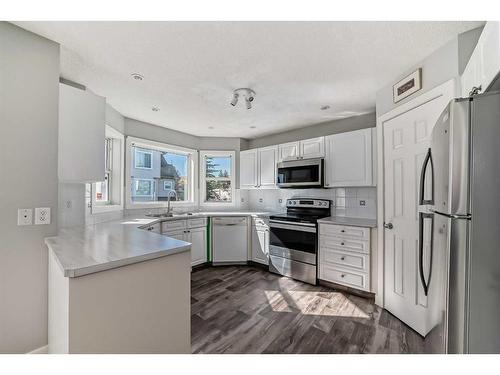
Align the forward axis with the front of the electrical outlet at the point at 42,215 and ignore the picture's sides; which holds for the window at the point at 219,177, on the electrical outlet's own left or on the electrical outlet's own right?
on the electrical outlet's own left

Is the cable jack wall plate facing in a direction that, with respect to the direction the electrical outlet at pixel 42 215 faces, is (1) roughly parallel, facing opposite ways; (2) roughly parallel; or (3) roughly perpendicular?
roughly parallel

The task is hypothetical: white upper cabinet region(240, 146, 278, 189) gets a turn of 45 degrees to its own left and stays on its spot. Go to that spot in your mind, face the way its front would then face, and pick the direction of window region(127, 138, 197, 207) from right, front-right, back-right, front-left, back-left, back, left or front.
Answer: right

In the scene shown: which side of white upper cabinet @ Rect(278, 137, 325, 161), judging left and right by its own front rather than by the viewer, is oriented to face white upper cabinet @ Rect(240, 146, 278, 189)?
right

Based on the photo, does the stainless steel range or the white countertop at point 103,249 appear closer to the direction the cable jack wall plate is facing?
the white countertop

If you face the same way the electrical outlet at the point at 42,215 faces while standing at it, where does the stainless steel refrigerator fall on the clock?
The stainless steel refrigerator is roughly at 11 o'clock from the electrical outlet.

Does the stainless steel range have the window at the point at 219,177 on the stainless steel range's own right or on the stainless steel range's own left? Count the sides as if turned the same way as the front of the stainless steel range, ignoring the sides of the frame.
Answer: on the stainless steel range's own right

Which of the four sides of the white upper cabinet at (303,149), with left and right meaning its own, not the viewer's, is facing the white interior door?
left

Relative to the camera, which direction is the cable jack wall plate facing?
toward the camera

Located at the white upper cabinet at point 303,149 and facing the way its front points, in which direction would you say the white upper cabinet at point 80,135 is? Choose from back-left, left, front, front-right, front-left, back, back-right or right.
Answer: front

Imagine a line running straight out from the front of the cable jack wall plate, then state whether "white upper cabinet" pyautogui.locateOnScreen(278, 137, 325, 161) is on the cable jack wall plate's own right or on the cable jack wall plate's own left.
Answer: on the cable jack wall plate's own left

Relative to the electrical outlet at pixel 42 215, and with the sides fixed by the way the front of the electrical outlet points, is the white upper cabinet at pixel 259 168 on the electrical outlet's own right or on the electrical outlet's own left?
on the electrical outlet's own left

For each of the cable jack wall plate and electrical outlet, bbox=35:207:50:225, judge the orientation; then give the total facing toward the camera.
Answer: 2

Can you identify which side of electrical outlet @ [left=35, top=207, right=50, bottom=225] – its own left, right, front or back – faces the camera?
front

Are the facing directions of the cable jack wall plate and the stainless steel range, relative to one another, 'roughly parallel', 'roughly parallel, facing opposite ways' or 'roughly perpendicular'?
roughly perpendicular
